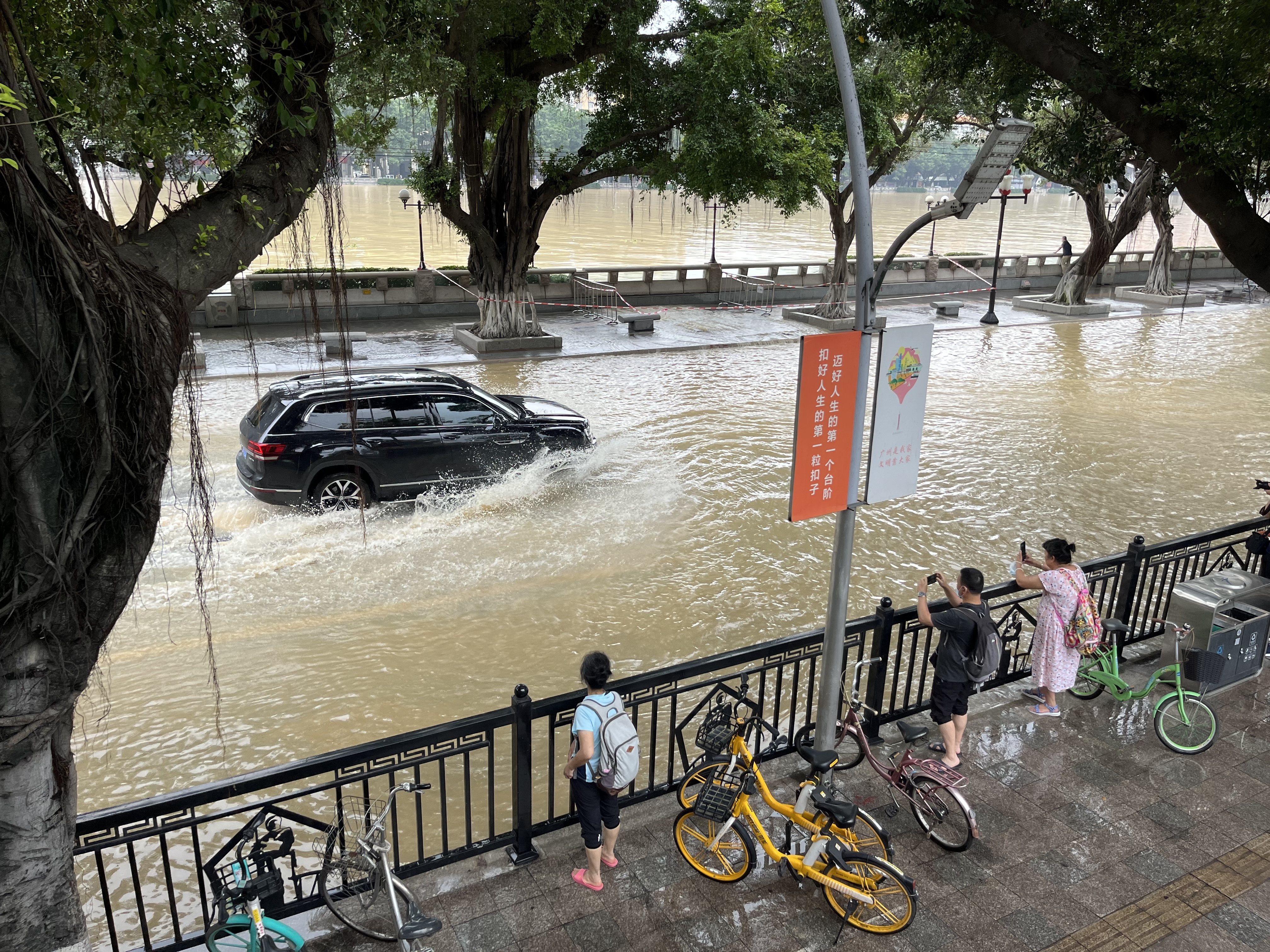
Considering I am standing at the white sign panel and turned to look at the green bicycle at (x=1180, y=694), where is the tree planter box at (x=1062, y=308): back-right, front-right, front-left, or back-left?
front-left

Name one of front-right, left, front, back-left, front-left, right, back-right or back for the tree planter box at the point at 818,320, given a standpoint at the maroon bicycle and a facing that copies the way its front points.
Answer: front-right

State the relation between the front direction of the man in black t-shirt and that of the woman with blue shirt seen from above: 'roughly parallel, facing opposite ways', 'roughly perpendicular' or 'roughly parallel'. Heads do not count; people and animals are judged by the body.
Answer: roughly parallel

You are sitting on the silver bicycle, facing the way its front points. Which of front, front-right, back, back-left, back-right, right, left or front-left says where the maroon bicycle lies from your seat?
back-right

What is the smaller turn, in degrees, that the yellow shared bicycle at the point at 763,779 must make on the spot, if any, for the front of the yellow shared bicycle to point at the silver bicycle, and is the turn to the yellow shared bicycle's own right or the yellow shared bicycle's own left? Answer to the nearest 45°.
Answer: approximately 90° to the yellow shared bicycle's own left

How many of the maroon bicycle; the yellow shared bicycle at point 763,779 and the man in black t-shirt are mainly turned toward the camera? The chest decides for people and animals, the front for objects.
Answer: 0

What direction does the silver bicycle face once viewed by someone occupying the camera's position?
facing away from the viewer and to the left of the viewer

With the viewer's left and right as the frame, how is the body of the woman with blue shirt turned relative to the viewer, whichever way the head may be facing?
facing away from the viewer and to the left of the viewer

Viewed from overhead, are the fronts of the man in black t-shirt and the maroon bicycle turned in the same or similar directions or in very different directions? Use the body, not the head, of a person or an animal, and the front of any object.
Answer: same or similar directions

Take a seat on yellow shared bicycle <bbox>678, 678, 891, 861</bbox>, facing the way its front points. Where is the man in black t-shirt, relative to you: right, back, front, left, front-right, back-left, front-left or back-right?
right

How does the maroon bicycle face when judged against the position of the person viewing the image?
facing away from the viewer and to the left of the viewer

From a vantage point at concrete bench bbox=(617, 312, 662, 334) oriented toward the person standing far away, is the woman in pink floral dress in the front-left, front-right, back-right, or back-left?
back-right

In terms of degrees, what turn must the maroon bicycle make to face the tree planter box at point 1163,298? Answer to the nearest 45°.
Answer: approximately 45° to its right
